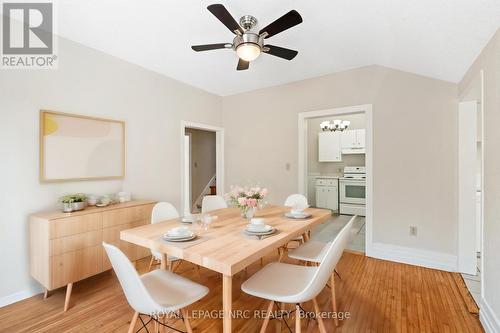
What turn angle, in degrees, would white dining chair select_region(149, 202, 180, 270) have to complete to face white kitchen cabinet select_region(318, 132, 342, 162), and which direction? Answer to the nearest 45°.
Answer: approximately 90° to its left

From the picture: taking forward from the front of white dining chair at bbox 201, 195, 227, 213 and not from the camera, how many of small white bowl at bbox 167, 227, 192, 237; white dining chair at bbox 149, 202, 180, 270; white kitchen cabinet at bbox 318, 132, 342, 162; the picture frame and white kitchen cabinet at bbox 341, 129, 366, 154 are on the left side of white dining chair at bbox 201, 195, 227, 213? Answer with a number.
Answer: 2

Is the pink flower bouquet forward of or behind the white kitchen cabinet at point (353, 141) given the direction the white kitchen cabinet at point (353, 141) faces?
forward

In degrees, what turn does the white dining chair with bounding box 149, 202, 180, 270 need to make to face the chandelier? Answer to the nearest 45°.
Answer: approximately 90° to its left

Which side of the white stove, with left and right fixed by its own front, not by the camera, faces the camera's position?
front

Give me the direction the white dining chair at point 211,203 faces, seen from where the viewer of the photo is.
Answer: facing the viewer and to the right of the viewer

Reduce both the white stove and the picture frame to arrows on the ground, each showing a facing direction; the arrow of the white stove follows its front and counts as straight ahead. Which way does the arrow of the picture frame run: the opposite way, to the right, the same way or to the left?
to the left

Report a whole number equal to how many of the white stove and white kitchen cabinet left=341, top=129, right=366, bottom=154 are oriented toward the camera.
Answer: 2

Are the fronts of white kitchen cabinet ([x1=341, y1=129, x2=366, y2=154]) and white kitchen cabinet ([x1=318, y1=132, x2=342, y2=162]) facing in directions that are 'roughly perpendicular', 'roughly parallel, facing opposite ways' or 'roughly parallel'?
roughly parallel

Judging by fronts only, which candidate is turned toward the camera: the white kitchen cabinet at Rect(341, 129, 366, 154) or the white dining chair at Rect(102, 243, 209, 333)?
the white kitchen cabinet

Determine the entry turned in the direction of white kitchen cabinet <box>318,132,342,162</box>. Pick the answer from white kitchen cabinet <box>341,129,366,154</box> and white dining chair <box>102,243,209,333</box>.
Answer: the white dining chair

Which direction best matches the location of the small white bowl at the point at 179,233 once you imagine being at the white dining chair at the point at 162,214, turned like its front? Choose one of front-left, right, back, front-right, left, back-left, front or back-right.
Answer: front-right

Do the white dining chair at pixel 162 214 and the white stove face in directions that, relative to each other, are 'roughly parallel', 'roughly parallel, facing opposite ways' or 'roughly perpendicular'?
roughly perpendicular

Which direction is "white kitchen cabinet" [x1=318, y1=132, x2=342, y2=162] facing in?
toward the camera

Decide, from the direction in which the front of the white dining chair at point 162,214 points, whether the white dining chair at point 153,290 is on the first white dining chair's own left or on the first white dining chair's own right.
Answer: on the first white dining chair's own right

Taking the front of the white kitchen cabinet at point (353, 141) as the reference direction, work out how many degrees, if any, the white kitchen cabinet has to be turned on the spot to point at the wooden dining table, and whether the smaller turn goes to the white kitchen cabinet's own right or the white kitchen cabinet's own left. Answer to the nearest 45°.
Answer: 0° — it already faces it

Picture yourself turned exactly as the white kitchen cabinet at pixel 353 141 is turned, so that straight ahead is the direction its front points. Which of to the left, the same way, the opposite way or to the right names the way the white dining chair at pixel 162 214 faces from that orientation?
to the left

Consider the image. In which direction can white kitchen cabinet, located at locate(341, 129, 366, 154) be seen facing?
toward the camera

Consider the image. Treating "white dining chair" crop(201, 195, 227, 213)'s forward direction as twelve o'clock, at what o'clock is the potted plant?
The potted plant is roughly at 4 o'clock from the white dining chair.

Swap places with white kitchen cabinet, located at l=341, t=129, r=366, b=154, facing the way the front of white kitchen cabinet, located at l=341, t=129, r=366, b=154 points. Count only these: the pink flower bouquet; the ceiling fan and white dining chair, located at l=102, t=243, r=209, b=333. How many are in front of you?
3
